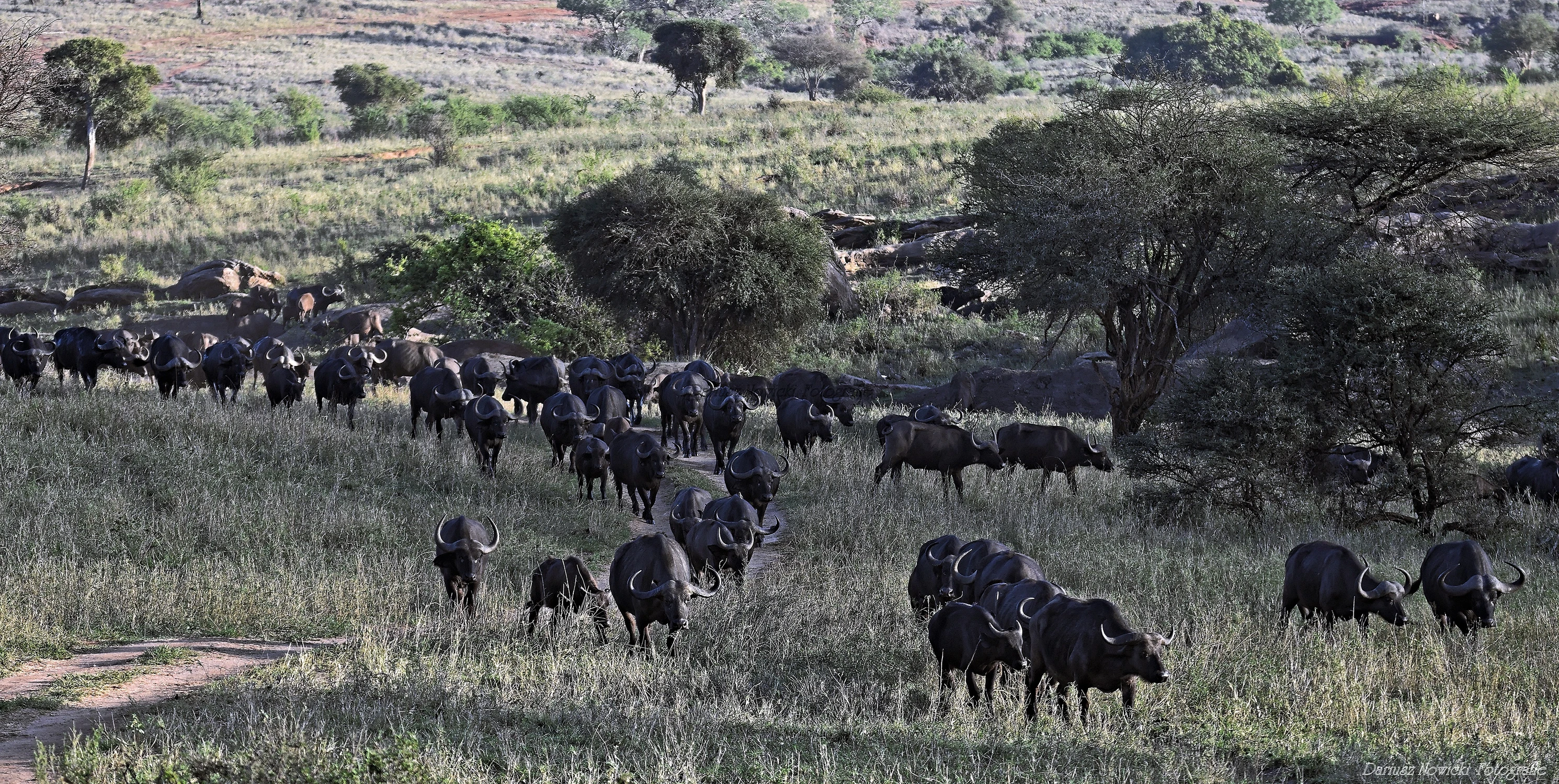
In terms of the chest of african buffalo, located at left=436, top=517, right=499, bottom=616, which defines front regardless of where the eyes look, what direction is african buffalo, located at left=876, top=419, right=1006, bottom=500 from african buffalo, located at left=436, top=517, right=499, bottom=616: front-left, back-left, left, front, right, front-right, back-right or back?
back-left

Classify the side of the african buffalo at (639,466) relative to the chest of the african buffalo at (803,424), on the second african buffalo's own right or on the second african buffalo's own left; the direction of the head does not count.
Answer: on the second african buffalo's own right

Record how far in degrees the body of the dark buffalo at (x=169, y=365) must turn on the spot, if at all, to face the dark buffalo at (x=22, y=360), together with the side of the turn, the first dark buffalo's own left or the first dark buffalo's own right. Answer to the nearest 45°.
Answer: approximately 135° to the first dark buffalo's own right

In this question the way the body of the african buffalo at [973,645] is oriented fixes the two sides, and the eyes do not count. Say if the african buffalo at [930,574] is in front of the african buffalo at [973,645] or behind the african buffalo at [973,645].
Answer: behind

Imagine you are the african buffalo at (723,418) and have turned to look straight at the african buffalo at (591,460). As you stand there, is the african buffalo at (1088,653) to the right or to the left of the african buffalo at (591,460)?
left

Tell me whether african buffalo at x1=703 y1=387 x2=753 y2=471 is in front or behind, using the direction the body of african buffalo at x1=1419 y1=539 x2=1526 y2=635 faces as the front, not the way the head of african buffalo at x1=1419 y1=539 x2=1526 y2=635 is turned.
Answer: behind

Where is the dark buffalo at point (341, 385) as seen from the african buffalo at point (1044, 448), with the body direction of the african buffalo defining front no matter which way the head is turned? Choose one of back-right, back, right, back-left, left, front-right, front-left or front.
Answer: back

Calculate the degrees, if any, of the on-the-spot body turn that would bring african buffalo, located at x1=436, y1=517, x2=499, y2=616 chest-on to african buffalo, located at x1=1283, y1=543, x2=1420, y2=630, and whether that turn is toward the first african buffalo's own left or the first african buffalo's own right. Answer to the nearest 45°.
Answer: approximately 90° to the first african buffalo's own left

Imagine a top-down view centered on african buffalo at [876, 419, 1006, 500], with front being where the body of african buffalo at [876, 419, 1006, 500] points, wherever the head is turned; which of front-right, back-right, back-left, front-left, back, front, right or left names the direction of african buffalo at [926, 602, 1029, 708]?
right

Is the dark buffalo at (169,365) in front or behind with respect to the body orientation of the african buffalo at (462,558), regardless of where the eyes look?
behind

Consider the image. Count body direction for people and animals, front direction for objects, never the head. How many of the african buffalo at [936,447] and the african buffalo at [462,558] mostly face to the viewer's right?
1

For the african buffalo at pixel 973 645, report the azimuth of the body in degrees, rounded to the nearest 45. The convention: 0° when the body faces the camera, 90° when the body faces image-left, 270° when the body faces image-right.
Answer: approximately 315°

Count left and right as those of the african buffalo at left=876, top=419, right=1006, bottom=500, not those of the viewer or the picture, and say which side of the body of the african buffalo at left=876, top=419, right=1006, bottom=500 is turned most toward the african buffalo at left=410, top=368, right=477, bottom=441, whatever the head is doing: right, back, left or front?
back

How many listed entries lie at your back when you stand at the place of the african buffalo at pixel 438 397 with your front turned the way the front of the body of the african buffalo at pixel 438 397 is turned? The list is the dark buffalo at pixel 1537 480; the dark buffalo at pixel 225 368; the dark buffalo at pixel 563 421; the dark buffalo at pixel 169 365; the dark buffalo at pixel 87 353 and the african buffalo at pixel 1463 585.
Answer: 3

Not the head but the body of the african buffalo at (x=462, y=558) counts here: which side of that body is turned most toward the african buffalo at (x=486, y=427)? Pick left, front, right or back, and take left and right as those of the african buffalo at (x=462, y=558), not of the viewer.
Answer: back
